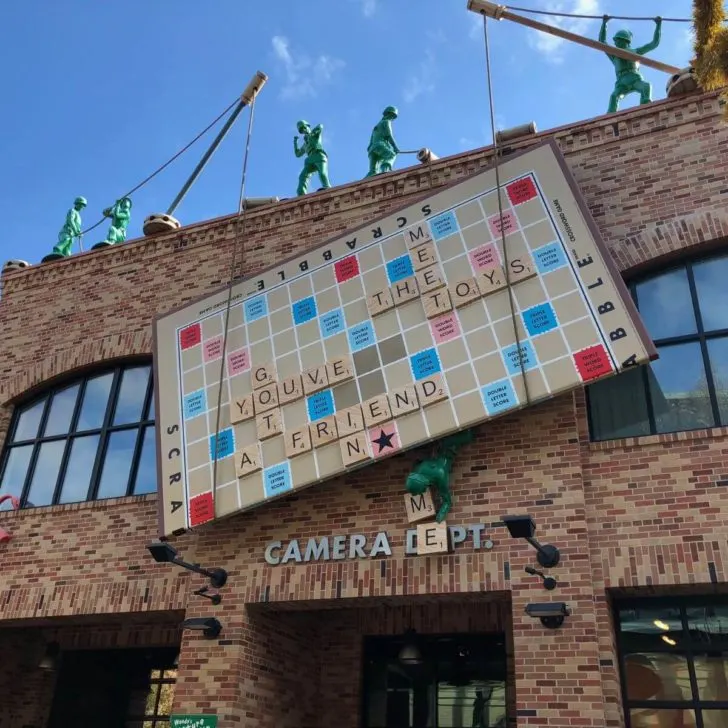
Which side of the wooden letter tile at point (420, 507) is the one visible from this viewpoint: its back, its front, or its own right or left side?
front

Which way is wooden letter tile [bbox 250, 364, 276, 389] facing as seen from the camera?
toward the camera

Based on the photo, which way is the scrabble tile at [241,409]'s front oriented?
toward the camera

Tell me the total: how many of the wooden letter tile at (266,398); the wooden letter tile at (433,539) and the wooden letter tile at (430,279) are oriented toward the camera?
3

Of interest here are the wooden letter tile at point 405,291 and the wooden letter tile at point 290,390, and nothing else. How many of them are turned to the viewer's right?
0

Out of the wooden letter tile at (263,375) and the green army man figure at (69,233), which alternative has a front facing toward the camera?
the wooden letter tile

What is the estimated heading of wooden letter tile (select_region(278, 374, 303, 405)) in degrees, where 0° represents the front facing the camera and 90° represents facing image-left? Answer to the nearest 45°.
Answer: approximately 0°

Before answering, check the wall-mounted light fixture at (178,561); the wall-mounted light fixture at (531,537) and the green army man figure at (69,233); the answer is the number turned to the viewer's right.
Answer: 1
